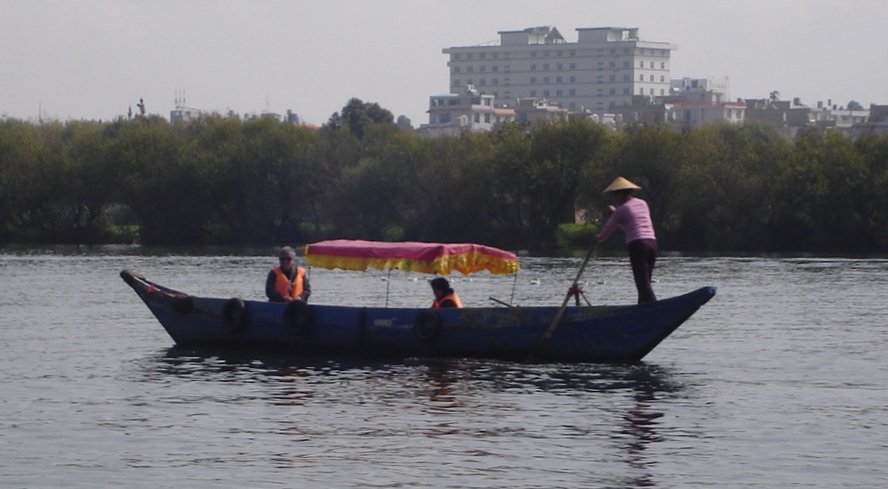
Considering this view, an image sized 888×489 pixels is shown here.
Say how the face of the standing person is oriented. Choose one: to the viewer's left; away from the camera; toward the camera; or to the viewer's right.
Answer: to the viewer's left

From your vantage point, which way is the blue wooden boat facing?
to the viewer's left

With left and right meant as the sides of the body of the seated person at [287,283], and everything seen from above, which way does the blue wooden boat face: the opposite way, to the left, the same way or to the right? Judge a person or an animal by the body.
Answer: to the right

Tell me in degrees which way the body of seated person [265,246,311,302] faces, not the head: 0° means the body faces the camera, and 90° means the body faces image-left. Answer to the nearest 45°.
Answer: approximately 0°

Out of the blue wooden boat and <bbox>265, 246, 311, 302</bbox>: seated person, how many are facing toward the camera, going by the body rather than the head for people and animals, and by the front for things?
1

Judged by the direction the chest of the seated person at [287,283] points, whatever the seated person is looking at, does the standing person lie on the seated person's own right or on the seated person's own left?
on the seated person's own left

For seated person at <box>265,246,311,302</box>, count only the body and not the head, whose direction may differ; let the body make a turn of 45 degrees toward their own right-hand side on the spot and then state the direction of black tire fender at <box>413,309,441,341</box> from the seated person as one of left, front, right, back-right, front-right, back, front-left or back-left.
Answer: left
